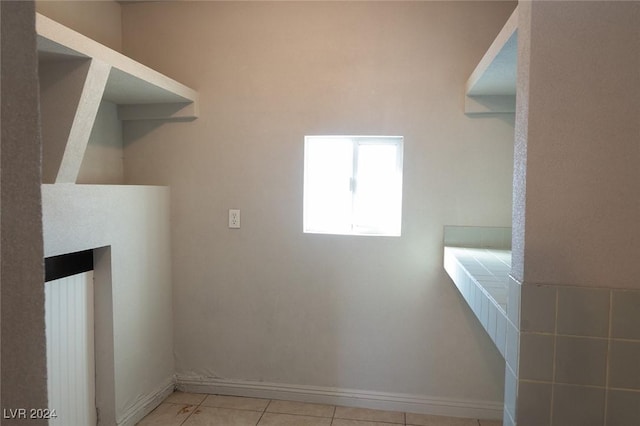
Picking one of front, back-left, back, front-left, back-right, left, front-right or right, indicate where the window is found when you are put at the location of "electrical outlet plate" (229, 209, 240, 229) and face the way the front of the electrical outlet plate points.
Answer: left

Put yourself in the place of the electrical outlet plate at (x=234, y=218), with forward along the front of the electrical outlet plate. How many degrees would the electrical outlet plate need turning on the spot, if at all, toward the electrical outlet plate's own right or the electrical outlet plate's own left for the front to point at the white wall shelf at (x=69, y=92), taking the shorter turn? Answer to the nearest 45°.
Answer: approximately 45° to the electrical outlet plate's own right

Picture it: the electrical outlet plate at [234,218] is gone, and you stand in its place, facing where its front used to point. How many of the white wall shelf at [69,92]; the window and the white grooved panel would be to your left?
1

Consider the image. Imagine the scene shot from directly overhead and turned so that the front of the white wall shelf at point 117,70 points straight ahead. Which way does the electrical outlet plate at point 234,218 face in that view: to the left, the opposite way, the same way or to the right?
to the right

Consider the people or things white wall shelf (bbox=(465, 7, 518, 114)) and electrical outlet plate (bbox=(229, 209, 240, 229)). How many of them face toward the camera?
1

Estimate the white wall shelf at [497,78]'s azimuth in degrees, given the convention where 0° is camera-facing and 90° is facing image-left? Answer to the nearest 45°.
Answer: approximately 90°

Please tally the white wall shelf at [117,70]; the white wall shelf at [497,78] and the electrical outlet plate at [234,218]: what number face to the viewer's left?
1

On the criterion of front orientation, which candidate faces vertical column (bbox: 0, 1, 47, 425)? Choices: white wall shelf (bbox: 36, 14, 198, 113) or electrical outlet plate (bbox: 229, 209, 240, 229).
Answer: the electrical outlet plate

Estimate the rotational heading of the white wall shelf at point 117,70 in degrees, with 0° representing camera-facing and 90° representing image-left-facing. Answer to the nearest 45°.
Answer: approximately 270°

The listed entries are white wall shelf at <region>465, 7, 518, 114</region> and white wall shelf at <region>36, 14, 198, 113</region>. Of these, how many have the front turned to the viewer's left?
1

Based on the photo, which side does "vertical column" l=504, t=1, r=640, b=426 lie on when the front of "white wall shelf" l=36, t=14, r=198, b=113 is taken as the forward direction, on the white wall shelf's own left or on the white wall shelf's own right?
on the white wall shelf's own right

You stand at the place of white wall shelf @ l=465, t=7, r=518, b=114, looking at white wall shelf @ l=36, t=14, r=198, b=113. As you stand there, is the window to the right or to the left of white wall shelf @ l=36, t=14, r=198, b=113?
right

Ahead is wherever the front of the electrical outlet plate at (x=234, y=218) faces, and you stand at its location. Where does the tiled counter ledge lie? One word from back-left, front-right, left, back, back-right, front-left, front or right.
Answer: front-left

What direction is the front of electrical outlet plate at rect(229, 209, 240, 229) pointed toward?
toward the camera

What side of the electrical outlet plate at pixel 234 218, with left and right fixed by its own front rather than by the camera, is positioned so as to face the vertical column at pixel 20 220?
front

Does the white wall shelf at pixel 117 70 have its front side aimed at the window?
yes
